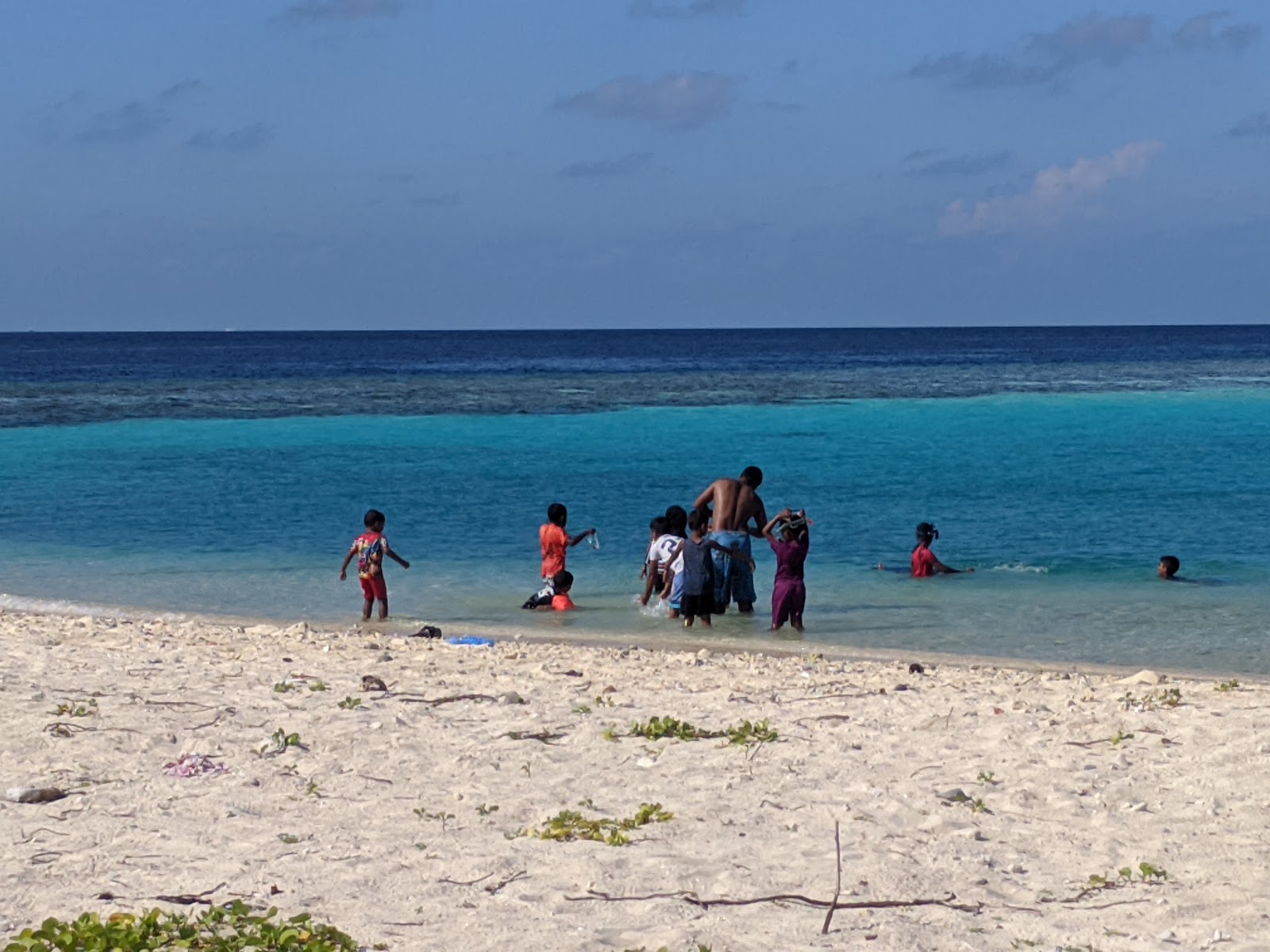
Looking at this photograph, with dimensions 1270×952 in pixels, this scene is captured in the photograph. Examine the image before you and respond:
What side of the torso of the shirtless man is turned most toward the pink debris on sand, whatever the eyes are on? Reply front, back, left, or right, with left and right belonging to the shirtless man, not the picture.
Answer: back

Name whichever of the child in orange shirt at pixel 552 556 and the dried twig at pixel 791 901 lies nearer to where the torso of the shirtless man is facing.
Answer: the child in orange shirt

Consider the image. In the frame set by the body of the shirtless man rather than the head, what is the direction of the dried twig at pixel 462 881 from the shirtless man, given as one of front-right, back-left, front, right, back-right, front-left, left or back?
back

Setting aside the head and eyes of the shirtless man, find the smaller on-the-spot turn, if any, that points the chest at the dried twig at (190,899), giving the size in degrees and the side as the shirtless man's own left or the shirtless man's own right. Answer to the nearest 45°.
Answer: approximately 180°

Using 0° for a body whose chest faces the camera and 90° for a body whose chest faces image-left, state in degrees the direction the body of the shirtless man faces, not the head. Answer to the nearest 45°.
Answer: approximately 180°

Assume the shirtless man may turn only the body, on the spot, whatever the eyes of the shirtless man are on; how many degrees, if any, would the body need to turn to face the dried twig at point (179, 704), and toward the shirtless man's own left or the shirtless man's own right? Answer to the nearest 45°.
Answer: approximately 135° to the shirtless man's own left

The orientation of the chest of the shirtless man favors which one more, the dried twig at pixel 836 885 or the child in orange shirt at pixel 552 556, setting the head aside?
the child in orange shirt

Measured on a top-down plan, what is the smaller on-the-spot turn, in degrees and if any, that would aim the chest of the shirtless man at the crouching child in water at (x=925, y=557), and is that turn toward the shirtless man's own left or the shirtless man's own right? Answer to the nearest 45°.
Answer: approximately 45° to the shirtless man's own right

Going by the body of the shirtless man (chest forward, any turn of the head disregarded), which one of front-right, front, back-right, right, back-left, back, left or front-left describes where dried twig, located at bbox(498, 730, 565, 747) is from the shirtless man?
back

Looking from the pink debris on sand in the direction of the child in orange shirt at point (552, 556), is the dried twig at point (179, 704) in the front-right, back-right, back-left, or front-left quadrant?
front-left

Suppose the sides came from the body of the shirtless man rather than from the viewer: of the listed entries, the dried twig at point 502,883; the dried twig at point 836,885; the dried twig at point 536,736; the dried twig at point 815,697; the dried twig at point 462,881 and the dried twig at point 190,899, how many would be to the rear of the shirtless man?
6

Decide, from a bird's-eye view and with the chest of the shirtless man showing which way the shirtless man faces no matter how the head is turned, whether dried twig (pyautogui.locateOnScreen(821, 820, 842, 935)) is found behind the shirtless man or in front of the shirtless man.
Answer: behind

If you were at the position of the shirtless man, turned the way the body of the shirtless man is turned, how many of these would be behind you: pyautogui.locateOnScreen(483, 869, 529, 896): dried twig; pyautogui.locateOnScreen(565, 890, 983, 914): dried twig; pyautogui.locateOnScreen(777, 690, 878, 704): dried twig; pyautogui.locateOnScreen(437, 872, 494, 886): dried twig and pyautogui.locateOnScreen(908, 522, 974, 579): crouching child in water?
4

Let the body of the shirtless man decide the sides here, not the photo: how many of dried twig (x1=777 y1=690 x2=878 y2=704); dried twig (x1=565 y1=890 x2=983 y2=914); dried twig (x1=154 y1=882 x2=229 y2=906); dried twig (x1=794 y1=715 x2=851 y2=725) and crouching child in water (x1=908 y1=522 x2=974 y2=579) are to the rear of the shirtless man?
4

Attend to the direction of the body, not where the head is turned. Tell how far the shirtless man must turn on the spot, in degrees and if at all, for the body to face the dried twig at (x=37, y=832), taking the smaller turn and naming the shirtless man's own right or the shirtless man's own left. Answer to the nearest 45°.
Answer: approximately 180°

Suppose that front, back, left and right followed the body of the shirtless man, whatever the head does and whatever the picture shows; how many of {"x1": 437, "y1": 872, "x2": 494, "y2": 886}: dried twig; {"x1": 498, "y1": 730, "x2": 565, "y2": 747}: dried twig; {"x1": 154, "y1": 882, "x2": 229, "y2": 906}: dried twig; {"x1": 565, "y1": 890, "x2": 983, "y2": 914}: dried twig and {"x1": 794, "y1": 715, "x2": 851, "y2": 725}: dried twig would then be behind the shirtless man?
5

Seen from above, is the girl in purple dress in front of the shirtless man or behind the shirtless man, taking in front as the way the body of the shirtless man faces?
behind
